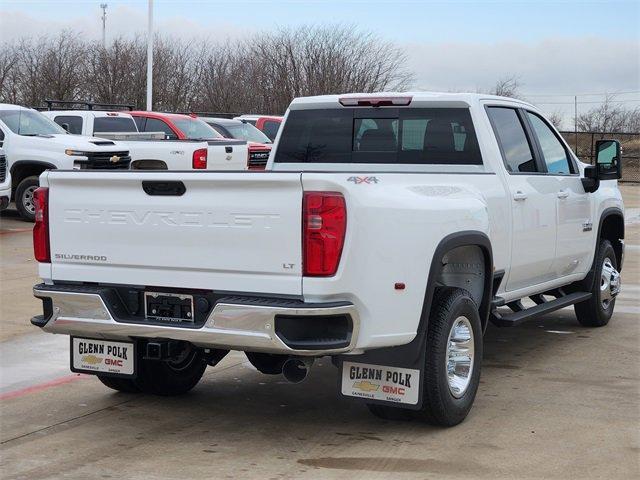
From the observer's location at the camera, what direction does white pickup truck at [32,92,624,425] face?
facing away from the viewer and to the right of the viewer

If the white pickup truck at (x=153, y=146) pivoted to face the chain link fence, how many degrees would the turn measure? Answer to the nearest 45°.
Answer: approximately 90° to its right

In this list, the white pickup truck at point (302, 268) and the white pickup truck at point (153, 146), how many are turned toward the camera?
0

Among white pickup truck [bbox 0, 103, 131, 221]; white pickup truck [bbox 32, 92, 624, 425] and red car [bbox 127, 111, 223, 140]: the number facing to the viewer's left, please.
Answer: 0

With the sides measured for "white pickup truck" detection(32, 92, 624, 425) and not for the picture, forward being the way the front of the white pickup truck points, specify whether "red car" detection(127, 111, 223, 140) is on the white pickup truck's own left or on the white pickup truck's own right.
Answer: on the white pickup truck's own left

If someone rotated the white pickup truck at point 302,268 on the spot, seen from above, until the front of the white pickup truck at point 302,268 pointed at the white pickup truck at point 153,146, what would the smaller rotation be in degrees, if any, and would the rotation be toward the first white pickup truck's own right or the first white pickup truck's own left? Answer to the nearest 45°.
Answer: approximately 45° to the first white pickup truck's own left

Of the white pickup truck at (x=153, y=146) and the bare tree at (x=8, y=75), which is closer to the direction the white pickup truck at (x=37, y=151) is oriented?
the white pickup truck

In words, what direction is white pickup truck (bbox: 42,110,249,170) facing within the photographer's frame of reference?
facing away from the viewer and to the left of the viewer

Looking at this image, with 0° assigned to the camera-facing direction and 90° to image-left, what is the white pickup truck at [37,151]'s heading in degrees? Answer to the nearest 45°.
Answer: approximately 315°

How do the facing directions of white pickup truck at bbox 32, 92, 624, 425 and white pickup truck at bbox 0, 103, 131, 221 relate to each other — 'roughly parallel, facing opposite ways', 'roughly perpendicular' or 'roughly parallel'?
roughly perpendicular
